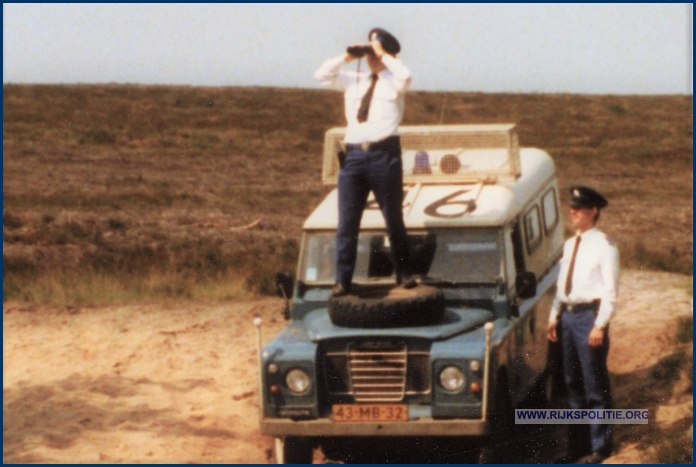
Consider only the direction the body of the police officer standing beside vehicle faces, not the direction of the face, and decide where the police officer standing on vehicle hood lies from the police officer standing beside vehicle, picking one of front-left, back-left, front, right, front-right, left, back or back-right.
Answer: front-right

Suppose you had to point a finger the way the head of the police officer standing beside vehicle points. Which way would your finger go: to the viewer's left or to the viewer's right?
to the viewer's left

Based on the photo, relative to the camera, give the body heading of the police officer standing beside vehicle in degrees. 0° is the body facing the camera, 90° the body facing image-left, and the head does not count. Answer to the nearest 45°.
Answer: approximately 45°
